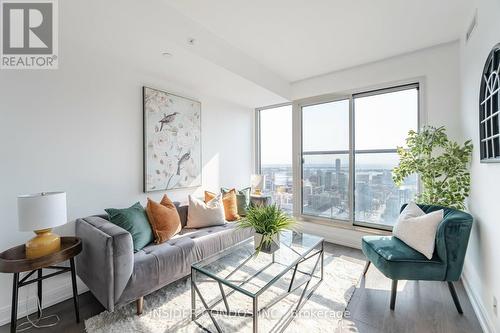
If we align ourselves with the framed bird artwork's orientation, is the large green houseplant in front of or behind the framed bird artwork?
in front

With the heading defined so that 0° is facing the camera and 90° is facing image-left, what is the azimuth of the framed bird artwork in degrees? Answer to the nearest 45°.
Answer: approximately 315°

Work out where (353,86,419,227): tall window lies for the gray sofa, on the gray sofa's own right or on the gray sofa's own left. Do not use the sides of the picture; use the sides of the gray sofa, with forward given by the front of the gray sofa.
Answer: on the gray sofa's own left

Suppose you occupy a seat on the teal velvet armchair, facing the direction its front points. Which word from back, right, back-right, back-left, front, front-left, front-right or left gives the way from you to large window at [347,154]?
right

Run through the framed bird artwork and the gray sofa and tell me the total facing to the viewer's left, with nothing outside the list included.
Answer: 0

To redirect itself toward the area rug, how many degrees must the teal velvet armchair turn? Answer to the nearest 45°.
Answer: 0° — it already faces it

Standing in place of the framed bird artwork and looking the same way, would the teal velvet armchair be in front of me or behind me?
in front

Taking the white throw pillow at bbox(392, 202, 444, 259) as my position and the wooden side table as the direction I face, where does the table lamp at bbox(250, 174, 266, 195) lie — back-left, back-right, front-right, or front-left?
front-right

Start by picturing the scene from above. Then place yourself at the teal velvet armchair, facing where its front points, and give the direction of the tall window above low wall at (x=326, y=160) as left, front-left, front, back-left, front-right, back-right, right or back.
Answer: right

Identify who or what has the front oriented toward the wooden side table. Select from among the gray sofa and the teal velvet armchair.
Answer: the teal velvet armchair

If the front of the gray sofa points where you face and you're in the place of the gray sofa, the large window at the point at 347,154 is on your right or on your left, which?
on your left

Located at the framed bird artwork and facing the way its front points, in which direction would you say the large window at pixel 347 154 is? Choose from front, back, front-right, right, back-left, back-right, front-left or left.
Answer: front-left

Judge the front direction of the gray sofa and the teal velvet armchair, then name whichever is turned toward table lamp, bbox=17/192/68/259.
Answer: the teal velvet armchair

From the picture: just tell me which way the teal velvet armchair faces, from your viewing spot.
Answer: facing the viewer and to the left of the viewer

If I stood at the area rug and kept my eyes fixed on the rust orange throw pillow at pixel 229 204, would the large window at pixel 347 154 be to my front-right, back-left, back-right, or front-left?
front-right

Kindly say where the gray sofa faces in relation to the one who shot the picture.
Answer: facing the viewer and to the right of the viewer
